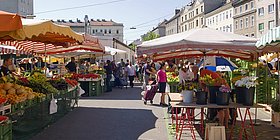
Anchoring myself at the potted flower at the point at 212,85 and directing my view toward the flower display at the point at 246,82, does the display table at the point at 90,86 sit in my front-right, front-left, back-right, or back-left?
back-left

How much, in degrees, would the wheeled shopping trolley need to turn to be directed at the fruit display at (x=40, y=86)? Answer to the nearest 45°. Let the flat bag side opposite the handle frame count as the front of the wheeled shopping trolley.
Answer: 0° — it already faces it

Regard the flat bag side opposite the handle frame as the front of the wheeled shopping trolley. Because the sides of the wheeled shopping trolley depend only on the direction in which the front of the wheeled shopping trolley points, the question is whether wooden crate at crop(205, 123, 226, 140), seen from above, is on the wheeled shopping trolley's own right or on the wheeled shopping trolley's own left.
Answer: on the wheeled shopping trolley's own left
